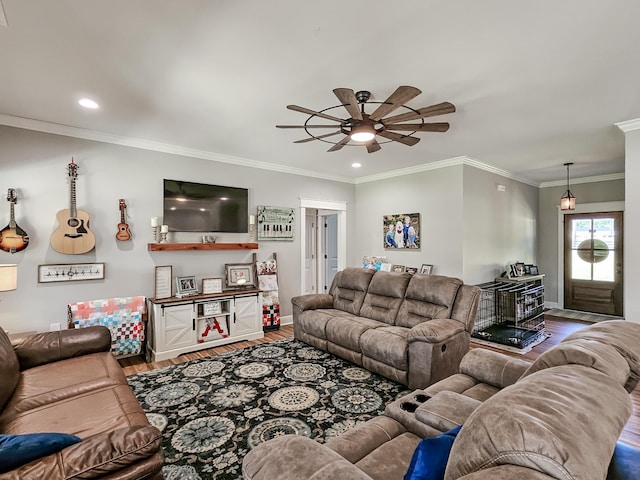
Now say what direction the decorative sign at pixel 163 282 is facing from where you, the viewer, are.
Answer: facing the viewer

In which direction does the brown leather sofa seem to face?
to the viewer's right

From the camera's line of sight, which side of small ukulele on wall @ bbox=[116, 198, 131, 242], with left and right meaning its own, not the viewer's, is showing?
front

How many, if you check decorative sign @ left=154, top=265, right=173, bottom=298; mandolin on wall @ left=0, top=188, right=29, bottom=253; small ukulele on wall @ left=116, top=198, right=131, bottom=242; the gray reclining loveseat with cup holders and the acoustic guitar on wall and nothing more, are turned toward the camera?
4

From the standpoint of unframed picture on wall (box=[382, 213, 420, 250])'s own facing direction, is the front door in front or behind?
behind

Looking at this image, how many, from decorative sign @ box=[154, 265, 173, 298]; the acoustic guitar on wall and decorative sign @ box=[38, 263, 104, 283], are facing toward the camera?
3

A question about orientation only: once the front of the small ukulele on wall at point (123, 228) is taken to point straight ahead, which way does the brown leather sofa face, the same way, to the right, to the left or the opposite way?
to the left

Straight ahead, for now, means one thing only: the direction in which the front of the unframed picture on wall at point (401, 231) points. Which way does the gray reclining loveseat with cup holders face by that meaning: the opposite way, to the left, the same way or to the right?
to the right

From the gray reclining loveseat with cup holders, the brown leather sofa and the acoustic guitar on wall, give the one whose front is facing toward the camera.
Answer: the acoustic guitar on wall

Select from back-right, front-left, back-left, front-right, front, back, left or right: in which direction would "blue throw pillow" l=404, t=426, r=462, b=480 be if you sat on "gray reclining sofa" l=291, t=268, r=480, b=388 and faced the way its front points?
front-left

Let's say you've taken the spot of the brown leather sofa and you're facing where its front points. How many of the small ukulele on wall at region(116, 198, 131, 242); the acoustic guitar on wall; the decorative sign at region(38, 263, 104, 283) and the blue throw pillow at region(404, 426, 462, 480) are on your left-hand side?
3

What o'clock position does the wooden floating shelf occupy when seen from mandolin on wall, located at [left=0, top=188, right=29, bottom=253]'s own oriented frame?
The wooden floating shelf is roughly at 9 o'clock from the mandolin on wall.

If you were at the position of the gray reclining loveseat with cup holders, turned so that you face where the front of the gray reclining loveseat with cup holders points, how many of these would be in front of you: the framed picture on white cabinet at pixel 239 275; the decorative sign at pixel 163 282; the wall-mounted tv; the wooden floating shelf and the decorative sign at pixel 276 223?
5

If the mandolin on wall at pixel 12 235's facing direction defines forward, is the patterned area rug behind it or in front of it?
in front

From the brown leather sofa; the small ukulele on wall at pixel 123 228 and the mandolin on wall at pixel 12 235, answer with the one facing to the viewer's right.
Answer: the brown leather sofa

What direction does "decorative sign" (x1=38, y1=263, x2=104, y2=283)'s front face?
toward the camera

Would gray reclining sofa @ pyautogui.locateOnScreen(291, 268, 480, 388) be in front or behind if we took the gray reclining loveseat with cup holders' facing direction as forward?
in front

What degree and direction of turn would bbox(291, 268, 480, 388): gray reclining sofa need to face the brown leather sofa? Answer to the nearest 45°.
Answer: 0° — it already faces it

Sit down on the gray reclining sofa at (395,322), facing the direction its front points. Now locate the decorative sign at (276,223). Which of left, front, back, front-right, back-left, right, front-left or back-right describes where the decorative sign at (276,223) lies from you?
right
